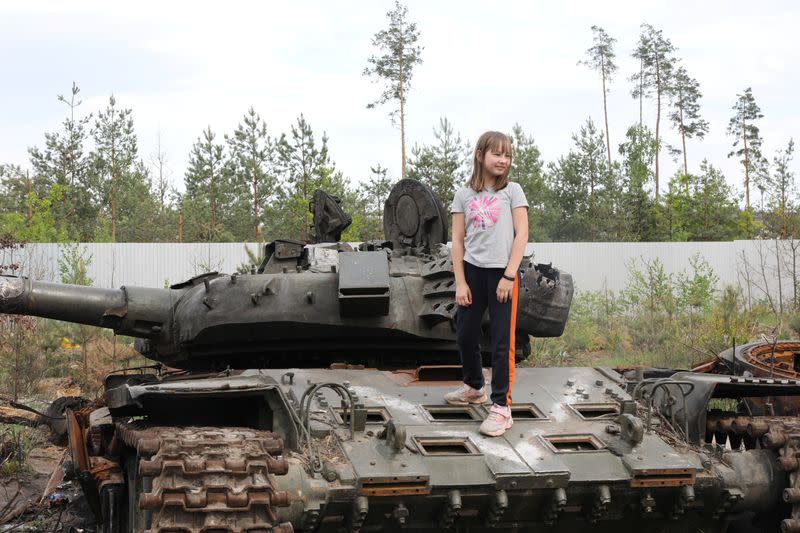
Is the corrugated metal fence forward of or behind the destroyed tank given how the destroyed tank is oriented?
behind

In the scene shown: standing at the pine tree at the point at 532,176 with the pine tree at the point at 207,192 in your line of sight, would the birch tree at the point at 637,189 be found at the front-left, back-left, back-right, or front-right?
back-left

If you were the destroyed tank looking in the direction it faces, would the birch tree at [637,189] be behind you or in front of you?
behind

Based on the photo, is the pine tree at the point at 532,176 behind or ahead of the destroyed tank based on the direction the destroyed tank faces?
behind
